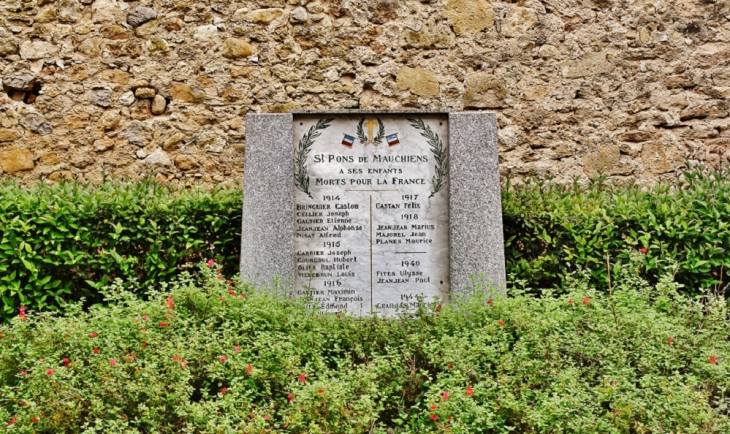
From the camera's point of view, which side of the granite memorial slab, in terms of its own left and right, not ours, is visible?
front

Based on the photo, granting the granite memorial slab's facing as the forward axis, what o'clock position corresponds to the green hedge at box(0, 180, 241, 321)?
The green hedge is roughly at 3 o'clock from the granite memorial slab.

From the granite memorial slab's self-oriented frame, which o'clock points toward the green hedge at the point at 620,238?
The green hedge is roughly at 9 o'clock from the granite memorial slab.
